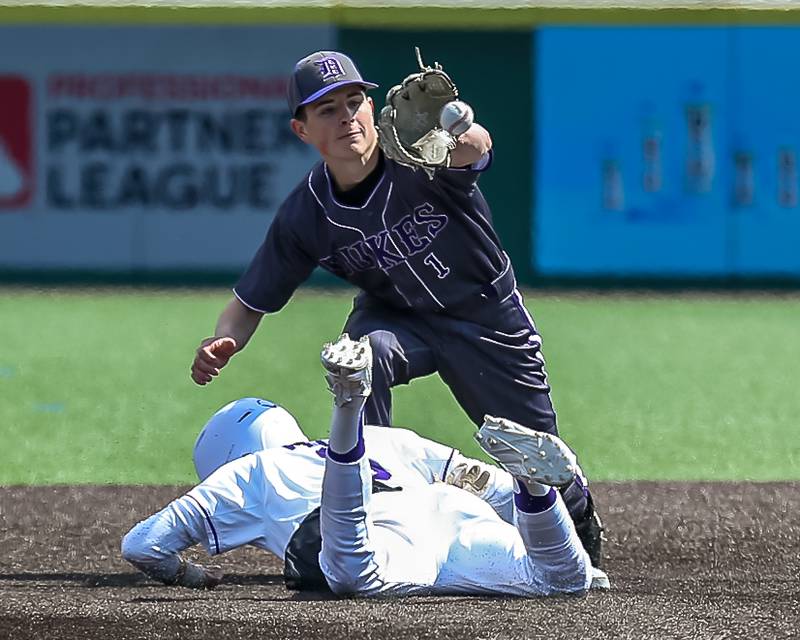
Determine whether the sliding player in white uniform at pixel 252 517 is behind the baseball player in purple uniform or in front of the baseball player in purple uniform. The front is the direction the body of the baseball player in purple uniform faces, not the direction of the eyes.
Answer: in front

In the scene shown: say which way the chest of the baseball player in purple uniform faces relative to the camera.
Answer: toward the camera

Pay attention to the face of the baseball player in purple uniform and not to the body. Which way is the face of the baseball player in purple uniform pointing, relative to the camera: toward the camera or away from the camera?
toward the camera

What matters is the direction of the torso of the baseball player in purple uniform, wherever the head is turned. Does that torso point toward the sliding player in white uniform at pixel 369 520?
yes
